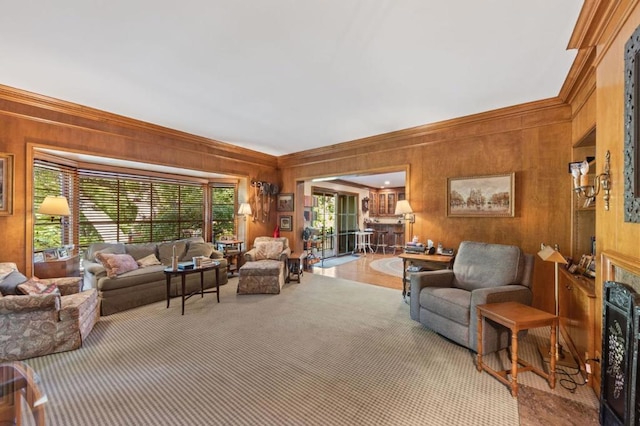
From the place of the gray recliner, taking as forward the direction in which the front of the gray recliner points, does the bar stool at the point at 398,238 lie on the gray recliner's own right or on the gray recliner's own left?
on the gray recliner's own right

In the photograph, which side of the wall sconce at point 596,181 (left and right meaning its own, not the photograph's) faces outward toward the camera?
left

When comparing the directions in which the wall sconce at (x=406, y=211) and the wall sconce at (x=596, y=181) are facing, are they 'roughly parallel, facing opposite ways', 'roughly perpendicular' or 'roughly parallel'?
roughly perpendicular

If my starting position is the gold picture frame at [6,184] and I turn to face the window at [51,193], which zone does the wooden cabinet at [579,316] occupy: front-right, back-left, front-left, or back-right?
back-right

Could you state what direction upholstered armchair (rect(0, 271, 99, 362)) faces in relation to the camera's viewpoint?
facing to the right of the viewer

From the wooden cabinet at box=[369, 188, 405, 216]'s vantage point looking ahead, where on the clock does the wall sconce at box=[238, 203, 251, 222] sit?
The wall sconce is roughly at 1 o'clock from the wooden cabinet.

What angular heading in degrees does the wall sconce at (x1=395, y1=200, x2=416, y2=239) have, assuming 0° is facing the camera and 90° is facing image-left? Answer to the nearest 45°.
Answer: approximately 45°

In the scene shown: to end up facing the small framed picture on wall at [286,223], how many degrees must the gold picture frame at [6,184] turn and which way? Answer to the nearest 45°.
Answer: approximately 90° to its left

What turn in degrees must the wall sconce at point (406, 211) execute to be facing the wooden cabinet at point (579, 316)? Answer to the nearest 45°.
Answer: approximately 90° to its left

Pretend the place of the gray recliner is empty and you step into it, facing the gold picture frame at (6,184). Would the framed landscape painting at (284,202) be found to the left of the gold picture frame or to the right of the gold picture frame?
right
